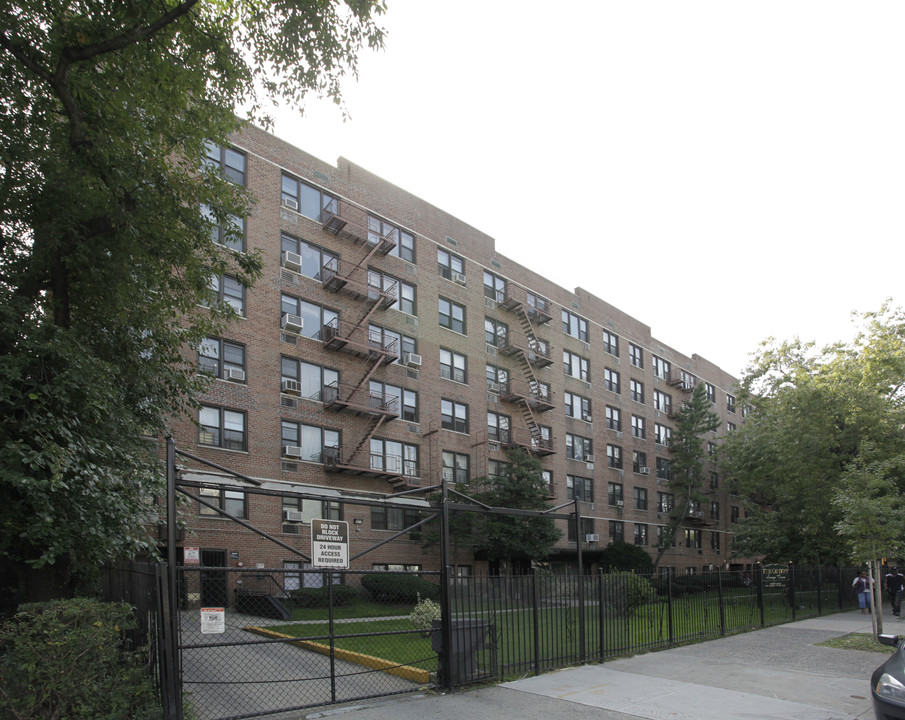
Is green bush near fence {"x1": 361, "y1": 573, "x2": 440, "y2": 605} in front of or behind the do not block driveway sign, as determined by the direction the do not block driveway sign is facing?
behind

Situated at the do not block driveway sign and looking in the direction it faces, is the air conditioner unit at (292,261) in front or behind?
behind

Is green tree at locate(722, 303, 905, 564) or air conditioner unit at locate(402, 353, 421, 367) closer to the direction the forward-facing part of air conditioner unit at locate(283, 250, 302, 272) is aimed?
the green tree

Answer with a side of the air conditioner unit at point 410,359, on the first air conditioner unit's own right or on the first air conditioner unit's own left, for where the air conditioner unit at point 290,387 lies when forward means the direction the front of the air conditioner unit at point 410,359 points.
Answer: on the first air conditioner unit's own right

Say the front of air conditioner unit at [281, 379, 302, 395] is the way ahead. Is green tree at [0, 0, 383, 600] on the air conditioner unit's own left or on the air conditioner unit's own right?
on the air conditioner unit's own right

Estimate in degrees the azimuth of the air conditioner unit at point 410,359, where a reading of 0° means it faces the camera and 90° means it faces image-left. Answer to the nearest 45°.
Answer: approximately 315°

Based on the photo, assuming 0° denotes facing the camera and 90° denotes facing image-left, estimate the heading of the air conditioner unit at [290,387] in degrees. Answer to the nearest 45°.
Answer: approximately 315°

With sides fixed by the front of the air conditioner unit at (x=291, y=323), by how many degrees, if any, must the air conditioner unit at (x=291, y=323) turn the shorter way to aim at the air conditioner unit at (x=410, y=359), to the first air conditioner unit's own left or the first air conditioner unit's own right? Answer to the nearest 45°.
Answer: approximately 90° to the first air conditioner unit's own left
